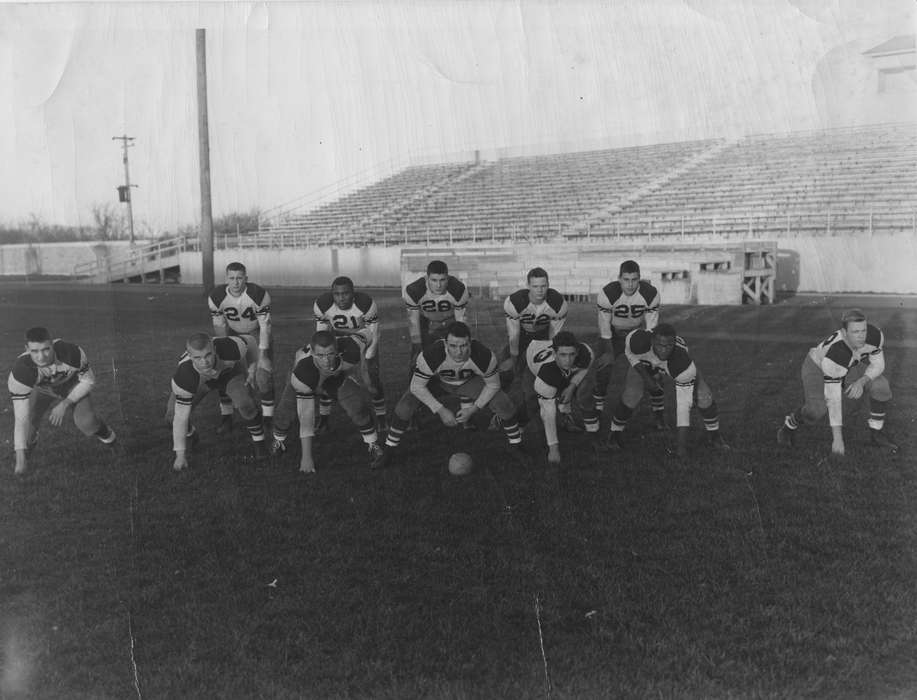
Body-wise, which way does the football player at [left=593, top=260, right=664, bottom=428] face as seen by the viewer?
toward the camera

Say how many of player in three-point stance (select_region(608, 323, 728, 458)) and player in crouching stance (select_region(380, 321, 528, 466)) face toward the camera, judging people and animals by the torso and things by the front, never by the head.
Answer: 2

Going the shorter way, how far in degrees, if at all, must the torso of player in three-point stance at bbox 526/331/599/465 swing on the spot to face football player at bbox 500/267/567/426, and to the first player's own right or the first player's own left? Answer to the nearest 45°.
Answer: approximately 180°

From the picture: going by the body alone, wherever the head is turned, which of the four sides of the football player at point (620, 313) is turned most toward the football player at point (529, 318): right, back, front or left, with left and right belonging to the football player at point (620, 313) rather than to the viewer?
right

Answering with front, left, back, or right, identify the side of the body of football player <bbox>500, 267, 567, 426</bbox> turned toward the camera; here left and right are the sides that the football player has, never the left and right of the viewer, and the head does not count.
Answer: front

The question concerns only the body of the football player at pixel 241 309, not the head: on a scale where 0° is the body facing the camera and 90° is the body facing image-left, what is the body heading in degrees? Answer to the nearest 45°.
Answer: approximately 0°

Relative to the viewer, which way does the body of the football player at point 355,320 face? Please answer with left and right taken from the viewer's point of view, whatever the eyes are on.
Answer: facing the viewer

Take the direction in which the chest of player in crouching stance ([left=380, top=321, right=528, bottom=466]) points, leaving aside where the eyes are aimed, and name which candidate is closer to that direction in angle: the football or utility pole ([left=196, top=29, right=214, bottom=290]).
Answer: the football

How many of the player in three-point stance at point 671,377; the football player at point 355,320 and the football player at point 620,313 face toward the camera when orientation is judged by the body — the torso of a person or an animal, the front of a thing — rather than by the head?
3

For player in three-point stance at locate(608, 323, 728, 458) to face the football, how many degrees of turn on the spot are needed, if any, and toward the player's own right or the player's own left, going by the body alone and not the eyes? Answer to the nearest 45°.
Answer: approximately 45° to the player's own right

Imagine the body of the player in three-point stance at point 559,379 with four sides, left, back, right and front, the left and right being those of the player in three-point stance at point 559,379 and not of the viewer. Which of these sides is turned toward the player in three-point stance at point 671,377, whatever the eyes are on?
left

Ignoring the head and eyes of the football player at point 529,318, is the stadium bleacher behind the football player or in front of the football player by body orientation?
behind

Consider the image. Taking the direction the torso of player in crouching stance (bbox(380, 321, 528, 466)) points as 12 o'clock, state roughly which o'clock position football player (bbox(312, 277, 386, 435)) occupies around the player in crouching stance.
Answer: The football player is roughly at 5 o'clock from the player in crouching stance.

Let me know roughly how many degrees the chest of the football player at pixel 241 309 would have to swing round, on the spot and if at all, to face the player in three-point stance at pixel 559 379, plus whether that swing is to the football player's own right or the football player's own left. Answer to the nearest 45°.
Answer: approximately 45° to the football player's own left
